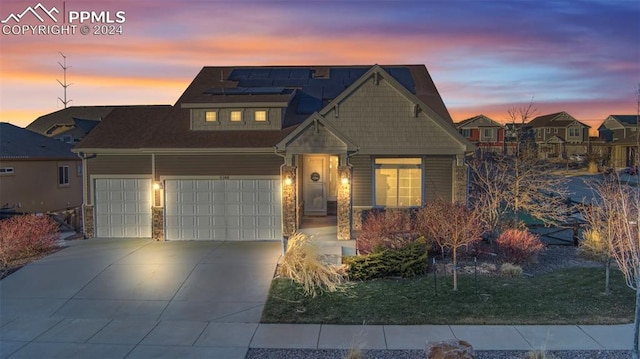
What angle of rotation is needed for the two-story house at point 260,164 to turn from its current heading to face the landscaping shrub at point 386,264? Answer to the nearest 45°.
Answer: approximately 45° to its left

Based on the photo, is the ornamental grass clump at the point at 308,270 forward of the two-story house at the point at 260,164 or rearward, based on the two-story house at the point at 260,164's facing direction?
forward

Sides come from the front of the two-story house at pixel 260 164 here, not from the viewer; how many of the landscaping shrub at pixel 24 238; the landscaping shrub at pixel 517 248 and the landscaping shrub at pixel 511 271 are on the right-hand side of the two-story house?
1

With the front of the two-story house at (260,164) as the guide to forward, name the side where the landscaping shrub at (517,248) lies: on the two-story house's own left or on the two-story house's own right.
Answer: on the two-story house's own left

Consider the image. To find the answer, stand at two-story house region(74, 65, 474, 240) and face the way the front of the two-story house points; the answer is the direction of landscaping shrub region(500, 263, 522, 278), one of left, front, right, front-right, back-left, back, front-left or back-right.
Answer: front-left

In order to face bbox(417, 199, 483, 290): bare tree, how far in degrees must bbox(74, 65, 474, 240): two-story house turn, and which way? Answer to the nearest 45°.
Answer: approximately 45° to its left

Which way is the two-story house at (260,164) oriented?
toward the camera

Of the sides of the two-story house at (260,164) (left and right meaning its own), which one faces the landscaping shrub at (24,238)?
right

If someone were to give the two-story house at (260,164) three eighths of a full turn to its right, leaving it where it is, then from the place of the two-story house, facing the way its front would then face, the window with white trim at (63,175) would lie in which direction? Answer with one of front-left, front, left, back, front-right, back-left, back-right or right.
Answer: front

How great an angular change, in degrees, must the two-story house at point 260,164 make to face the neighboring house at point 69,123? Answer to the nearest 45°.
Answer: approximately 135° to its right

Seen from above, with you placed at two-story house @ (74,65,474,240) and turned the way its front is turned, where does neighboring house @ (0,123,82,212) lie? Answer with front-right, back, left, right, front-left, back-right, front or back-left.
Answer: back-right
